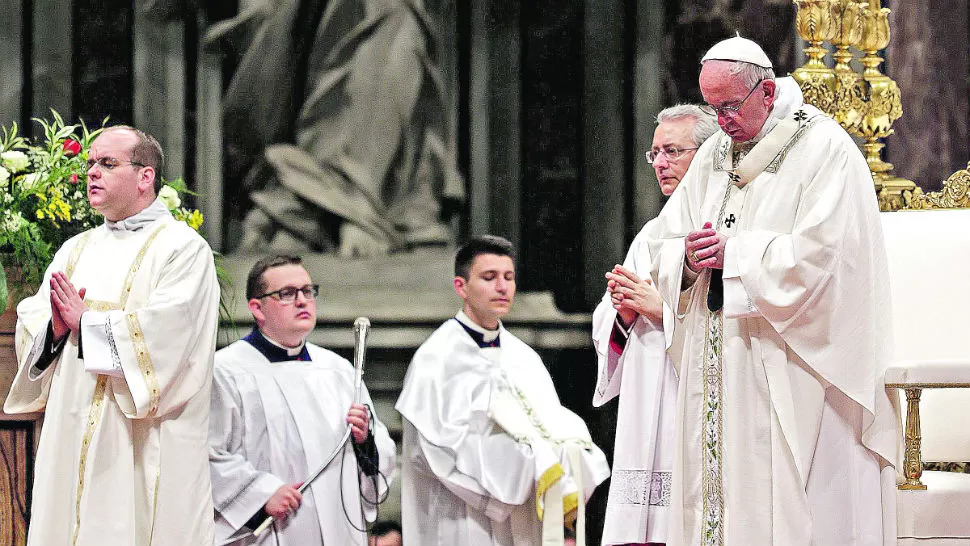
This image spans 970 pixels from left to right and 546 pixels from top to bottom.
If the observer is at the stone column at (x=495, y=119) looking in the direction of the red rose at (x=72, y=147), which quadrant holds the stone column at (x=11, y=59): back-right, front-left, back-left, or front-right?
front-right

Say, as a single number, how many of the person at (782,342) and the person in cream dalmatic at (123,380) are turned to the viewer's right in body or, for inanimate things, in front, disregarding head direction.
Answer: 0

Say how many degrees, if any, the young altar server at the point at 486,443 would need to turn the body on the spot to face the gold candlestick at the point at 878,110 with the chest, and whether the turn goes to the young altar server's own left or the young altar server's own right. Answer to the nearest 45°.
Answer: approximately 45° to the young altar server's own left

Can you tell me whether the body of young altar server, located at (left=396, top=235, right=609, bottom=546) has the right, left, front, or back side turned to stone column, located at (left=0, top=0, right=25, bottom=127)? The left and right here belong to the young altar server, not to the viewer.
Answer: back

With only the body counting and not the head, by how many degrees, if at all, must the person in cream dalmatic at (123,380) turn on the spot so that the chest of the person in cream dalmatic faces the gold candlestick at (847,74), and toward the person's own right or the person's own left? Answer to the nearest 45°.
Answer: approximately 135° to the person's own left

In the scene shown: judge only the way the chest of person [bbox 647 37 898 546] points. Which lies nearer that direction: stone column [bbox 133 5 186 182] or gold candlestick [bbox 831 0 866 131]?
the stone column

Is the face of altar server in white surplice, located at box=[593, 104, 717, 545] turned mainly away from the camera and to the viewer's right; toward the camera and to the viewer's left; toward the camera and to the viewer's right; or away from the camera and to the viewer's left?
toward the camera and to the viewer's left

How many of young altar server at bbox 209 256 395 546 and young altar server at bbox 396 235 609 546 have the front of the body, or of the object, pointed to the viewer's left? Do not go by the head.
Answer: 0

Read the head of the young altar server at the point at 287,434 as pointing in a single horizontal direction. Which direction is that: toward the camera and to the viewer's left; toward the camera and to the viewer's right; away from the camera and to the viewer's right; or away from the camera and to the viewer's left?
toward the camera and to the viewer's right

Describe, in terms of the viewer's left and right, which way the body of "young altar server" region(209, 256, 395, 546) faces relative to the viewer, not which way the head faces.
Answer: facing the viewer and to the right of the viewer

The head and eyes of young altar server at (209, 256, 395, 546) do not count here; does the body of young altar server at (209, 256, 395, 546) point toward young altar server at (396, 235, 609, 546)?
no

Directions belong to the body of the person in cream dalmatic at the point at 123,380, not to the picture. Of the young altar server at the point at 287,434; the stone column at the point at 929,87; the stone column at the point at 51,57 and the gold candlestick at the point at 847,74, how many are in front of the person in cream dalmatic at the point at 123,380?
0
